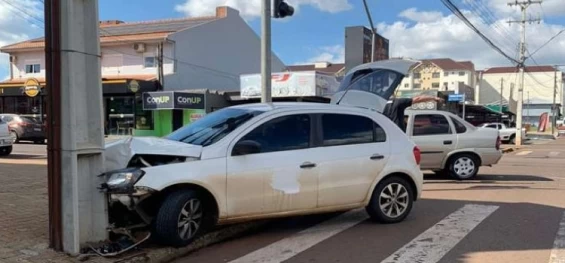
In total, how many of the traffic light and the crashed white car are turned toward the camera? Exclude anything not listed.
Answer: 0

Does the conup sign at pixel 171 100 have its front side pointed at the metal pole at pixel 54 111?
yes

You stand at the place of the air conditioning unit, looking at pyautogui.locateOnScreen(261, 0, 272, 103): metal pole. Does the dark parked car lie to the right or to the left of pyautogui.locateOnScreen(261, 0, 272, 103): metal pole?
right

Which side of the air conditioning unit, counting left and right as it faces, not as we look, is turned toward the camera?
front

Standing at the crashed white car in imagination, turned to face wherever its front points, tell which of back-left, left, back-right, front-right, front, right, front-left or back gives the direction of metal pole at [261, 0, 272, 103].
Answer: right

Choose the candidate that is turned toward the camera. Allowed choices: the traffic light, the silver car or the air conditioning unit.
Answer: the air conditioning unit

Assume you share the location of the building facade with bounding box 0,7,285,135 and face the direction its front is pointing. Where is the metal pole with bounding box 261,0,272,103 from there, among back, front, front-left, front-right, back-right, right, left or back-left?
front-left

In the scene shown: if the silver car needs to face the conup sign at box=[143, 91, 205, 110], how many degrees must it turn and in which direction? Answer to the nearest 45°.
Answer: approximately 45° to its right

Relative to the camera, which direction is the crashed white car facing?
to the viewer's left

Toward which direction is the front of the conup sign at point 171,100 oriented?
toward the camera

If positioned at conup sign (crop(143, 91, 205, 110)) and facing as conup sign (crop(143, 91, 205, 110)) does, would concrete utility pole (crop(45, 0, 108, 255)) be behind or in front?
in front

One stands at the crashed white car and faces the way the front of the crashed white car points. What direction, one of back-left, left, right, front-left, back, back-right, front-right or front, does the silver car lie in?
back-right

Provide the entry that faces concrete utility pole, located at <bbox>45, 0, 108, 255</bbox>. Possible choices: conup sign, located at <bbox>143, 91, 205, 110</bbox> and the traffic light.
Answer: the conup sign
